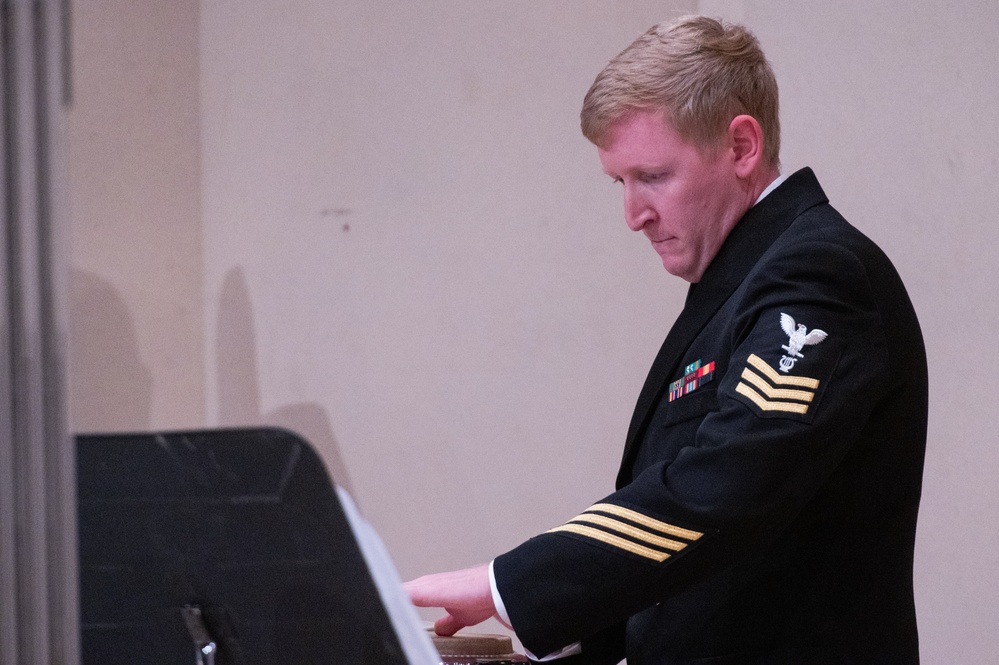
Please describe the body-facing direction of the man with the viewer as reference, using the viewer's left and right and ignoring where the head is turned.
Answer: facing to the left of the viewer
